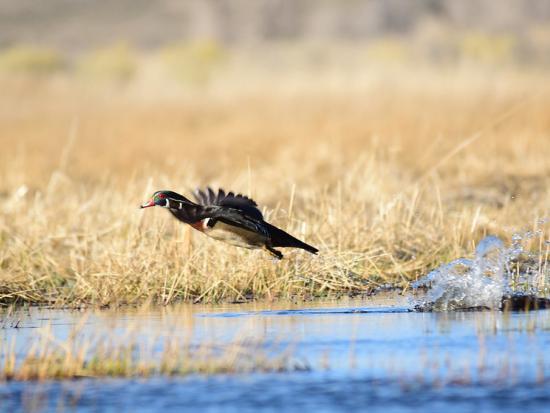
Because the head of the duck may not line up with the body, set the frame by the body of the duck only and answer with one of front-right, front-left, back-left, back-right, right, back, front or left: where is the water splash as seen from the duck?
back

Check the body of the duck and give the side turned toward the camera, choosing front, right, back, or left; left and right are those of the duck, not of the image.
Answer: left
